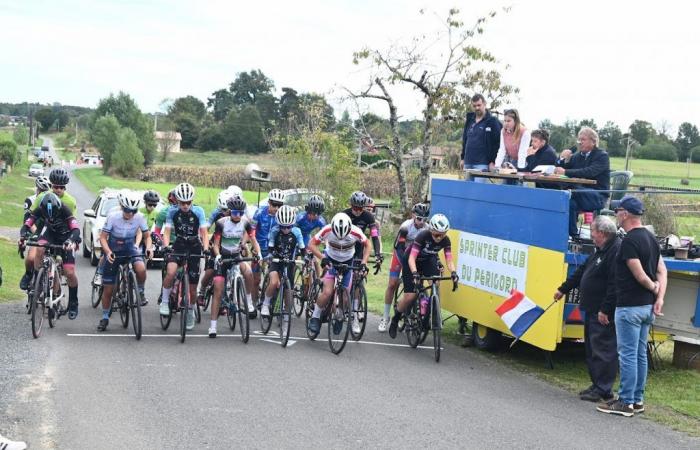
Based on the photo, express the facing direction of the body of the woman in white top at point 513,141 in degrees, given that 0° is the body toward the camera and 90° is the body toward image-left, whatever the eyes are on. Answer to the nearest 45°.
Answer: approximately 45°

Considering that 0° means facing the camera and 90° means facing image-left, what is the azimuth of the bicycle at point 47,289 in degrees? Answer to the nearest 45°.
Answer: approximately 0°

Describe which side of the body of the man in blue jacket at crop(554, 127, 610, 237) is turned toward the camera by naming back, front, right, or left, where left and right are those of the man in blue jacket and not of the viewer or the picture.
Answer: left

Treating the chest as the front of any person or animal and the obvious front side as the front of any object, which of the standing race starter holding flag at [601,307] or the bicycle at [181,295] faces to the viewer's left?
the standing race starter holding flag

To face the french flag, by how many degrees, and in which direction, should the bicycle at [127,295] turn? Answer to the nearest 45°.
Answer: approximately 45° to its left

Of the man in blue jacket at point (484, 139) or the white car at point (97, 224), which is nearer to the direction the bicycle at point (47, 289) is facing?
the man in blue jacket

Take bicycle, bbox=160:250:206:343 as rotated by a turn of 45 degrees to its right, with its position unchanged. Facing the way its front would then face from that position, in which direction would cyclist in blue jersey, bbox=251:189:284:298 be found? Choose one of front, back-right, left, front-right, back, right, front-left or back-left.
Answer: back

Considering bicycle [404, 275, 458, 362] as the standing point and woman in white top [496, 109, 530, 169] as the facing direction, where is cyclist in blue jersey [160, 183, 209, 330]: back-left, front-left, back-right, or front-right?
back-left
